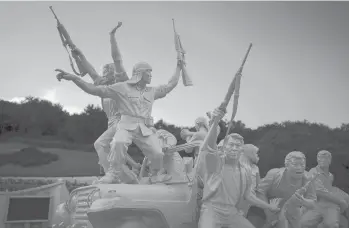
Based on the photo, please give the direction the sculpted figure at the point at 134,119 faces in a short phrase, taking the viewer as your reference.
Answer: facing the viewer and to the right of the viewer

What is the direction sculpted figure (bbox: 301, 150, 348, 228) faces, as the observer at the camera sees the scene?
facing the viewer

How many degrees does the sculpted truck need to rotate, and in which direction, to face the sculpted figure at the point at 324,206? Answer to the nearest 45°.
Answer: approximately 135° to its left

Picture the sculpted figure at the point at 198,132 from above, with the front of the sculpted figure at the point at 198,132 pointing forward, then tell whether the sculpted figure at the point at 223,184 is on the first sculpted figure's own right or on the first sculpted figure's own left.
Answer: on the first sculpted figure's own left

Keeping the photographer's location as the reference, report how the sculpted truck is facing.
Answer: facing the viewer and to the left of the viewer

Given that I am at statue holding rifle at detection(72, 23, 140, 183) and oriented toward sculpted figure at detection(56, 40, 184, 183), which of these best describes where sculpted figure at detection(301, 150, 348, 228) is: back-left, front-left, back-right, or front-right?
front-left

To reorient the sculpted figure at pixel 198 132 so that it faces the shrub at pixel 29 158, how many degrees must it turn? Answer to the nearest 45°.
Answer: approximately 45° to its right

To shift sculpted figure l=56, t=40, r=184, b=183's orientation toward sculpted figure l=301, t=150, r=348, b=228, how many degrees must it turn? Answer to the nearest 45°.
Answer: approximately 45° to its left

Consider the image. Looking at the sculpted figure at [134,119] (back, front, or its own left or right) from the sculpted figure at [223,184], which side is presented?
front

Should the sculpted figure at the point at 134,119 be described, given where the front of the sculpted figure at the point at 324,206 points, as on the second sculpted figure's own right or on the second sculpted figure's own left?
on the second sculpted figure's own right

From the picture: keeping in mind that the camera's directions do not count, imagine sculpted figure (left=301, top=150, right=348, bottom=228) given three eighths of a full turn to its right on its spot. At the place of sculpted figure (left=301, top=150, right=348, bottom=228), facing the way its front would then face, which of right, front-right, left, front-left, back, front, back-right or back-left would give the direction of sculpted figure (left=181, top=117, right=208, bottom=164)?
front-left
